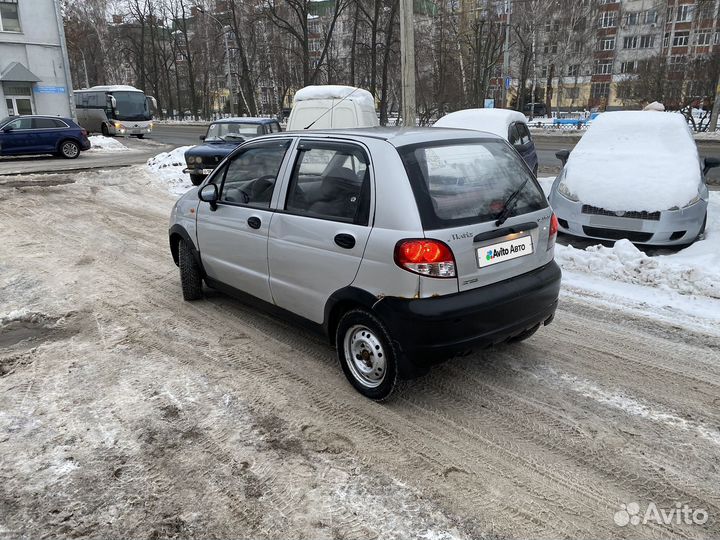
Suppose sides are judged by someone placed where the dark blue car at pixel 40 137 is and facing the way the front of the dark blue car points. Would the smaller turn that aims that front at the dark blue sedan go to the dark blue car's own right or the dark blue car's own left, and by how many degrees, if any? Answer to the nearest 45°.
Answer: approximately 135° to the dark blue car's own left

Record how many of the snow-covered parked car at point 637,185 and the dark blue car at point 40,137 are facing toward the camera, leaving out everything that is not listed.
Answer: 1

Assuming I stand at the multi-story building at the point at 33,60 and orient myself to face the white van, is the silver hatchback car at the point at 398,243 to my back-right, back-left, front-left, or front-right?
front-right

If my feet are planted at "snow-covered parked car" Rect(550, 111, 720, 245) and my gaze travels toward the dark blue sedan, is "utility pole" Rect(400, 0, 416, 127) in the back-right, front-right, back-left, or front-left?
front-right

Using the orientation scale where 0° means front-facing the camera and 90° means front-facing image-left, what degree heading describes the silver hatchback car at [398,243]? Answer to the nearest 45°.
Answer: approximately 135°

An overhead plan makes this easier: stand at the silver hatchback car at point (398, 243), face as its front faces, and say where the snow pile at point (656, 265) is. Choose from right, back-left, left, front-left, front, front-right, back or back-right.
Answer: right

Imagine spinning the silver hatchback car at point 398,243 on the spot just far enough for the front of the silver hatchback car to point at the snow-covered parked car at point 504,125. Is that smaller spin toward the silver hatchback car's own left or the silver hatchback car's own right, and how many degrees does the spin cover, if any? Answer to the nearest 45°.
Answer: approximately 45° to the silver hatchback car's own right

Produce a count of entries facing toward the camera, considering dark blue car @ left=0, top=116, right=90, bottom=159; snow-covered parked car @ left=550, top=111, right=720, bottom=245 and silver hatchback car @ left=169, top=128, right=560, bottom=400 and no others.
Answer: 1

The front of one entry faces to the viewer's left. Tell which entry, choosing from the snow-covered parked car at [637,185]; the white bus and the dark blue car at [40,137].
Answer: the dark blue car

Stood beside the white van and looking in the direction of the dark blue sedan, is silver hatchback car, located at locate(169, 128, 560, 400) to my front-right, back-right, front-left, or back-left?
front-left

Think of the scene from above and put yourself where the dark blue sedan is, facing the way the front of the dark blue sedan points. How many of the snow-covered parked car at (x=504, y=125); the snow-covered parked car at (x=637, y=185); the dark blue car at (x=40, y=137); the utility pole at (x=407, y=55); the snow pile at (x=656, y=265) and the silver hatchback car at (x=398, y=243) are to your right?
1

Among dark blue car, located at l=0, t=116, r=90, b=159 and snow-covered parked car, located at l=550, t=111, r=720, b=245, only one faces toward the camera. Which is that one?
the snow-covered parked car

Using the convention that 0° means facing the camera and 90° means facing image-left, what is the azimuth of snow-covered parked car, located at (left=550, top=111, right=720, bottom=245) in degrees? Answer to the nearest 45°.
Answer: approximately 0°

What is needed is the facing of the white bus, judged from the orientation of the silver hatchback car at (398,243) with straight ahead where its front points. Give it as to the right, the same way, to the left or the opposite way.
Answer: the opposite way

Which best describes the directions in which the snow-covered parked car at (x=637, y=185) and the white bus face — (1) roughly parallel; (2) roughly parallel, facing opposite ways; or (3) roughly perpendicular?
roughly perpendicular

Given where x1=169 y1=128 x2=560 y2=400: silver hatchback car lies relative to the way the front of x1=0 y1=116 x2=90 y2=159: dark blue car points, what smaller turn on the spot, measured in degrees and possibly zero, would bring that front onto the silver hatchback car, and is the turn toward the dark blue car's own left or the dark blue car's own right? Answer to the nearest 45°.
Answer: approximately 90° to the dark blue car's own left

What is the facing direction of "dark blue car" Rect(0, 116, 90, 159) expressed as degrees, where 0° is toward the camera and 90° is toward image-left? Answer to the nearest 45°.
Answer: approximately 90°
